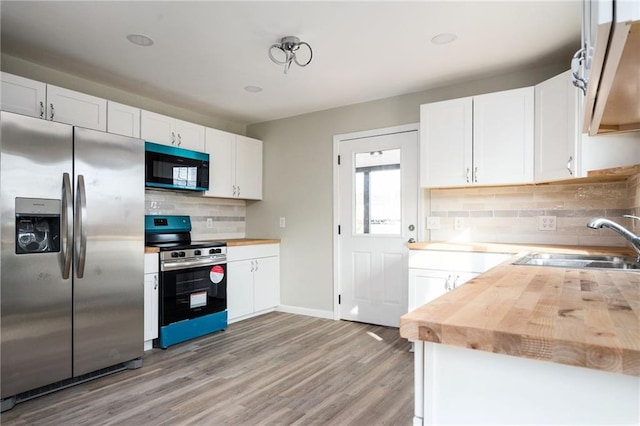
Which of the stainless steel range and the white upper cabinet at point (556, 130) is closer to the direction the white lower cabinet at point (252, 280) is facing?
the white upper cabinet

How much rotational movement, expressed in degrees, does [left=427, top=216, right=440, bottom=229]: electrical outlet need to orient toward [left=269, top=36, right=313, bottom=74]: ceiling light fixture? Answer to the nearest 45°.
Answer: approximately 45° to its right

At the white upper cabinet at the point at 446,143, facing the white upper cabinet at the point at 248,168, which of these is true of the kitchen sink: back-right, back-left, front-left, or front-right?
back-left

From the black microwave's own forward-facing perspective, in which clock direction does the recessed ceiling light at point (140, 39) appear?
The recessed ceiling light is roughly at 2 o'clock from the black microwave.

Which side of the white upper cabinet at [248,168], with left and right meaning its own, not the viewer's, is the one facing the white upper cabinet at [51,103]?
right

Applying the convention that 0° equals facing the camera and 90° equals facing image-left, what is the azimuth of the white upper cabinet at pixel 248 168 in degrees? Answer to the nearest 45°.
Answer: approximately 315°

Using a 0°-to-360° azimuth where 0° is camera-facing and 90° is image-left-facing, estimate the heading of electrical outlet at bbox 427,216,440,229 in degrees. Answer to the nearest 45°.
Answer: approximately 0°

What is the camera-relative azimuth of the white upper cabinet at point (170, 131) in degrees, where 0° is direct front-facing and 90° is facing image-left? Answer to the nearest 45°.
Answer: approximately 315°

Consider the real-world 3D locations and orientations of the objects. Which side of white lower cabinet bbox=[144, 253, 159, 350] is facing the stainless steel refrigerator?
right
